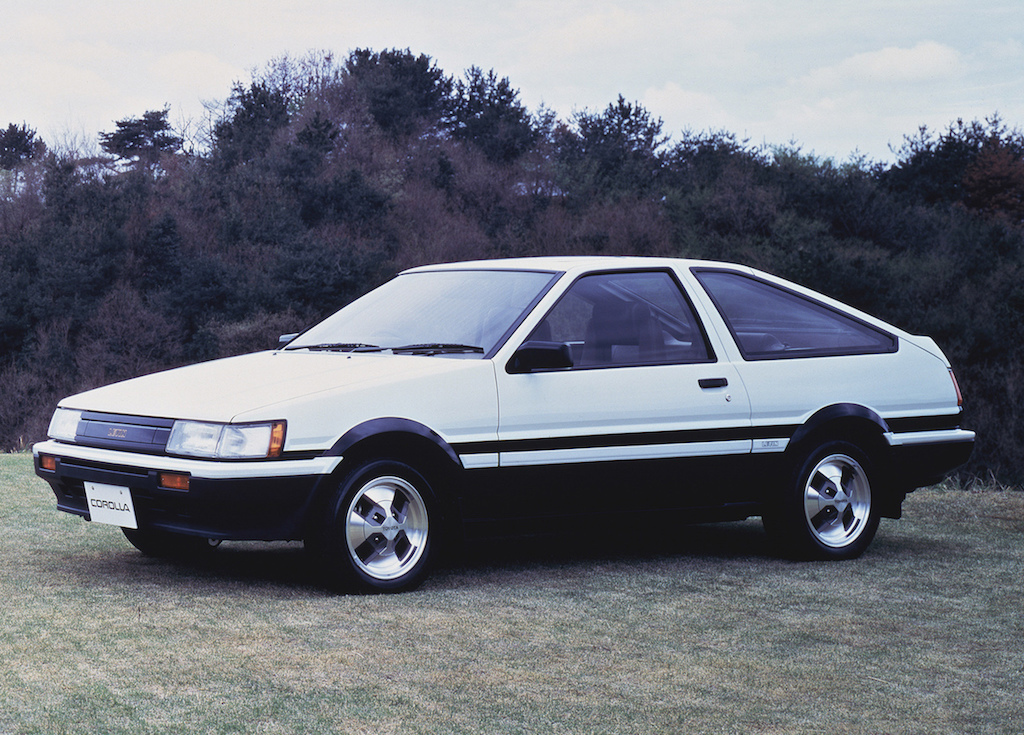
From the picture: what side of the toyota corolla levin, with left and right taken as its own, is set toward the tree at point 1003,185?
back

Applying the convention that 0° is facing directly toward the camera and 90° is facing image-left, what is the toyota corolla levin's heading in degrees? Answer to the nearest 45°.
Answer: approximately 45°
